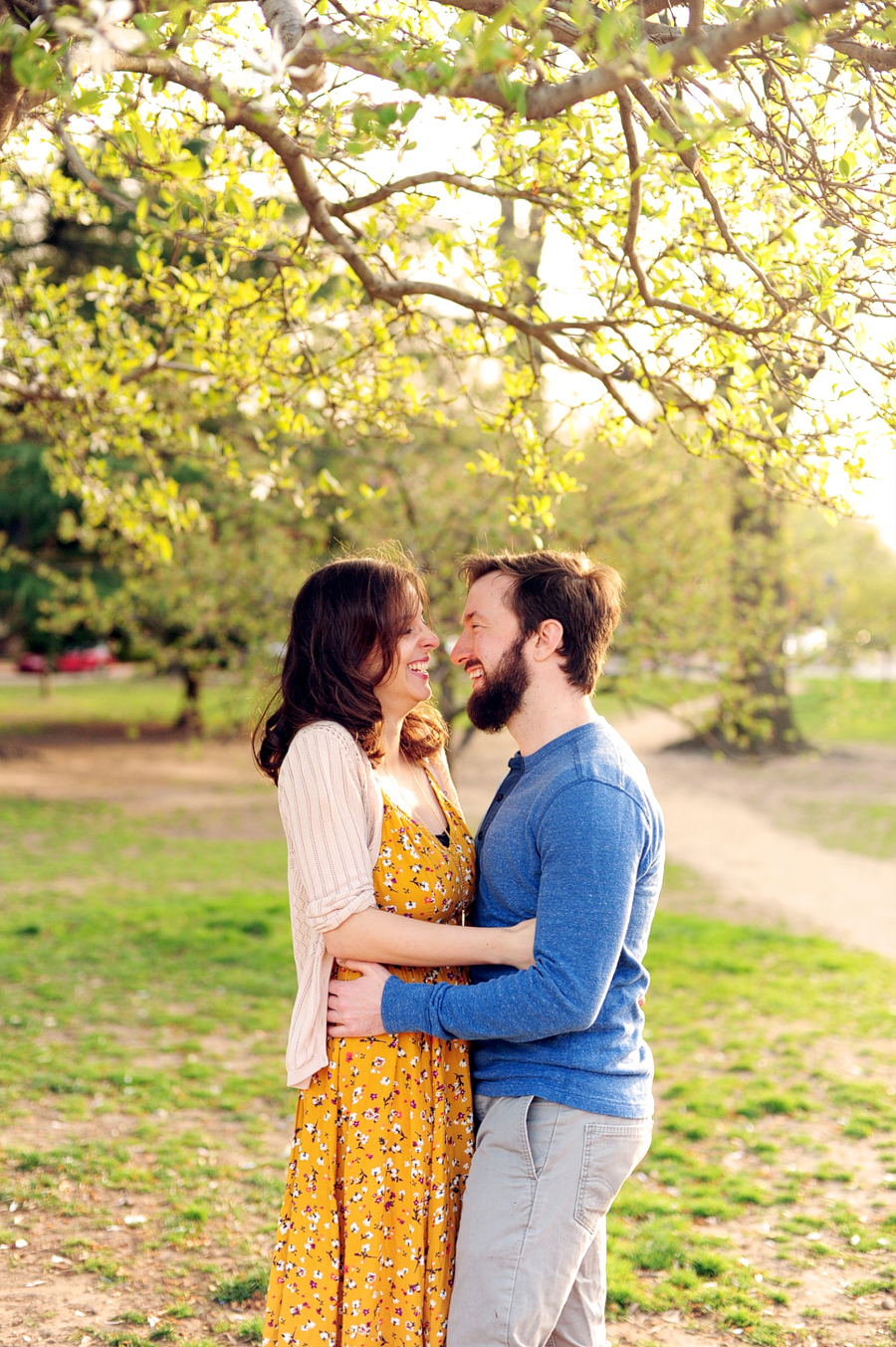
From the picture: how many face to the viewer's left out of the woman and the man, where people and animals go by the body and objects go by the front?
1

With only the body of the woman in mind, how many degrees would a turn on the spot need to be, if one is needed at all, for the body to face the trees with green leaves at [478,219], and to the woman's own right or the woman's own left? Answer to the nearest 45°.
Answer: approximately 135° to the woman's own left

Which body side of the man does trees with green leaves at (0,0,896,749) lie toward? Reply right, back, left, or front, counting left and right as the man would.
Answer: right

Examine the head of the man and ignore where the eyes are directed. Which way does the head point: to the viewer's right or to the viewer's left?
to the viewer's left

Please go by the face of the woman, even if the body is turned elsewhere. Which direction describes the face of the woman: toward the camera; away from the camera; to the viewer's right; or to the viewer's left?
to the viewer's right

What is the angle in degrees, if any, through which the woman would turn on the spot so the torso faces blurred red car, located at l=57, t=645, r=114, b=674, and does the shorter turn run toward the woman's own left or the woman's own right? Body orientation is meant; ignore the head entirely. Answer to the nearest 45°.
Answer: approximately 135° to the woman's own left

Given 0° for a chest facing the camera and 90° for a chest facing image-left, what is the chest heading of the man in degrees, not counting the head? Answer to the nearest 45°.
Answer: approximately 90°

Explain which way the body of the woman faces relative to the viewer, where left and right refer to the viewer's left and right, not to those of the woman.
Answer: facing the viewer and to the right of the viewer
